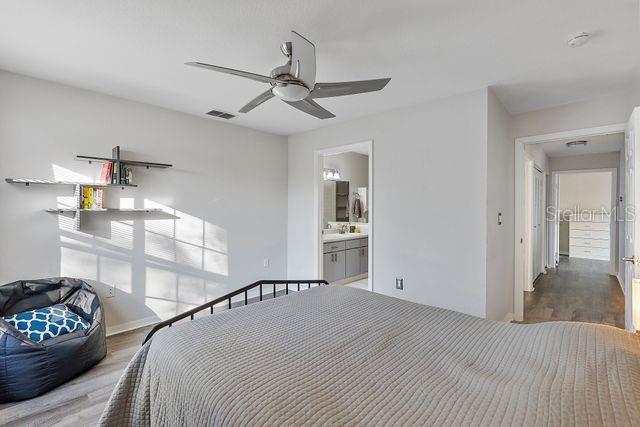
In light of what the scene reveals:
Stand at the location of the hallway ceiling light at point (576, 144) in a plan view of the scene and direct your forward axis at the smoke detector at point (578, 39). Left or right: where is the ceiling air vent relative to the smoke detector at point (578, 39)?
right

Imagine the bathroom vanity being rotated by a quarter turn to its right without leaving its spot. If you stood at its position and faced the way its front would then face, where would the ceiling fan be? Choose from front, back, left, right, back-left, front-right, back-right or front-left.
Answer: front-left

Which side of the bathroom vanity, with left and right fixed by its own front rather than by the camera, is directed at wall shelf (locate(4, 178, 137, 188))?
right

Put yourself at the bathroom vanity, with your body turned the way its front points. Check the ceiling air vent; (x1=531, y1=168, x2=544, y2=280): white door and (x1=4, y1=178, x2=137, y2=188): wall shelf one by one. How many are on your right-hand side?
2

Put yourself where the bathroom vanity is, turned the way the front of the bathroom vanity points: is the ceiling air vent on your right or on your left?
on your right

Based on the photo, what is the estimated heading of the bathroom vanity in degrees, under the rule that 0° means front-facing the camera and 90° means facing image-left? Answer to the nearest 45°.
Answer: approximately 315°

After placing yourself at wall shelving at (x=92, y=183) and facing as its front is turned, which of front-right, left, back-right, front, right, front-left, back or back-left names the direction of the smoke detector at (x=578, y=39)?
front-left

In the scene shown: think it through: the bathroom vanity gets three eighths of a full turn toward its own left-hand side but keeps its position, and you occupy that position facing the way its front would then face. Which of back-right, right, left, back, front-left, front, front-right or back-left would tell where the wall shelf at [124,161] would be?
back-left
